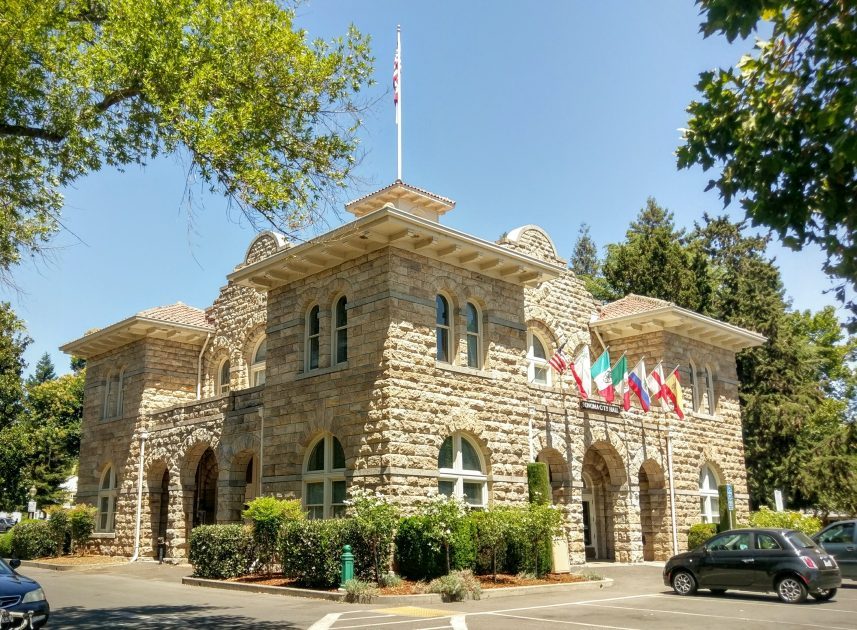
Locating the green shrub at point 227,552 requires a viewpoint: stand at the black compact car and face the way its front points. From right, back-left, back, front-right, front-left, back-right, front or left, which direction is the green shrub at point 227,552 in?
front-left

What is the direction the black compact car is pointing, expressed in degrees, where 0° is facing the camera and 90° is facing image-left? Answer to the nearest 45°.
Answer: approximately 135°

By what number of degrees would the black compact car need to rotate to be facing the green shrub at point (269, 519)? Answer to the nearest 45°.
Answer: approximately 45° to its left

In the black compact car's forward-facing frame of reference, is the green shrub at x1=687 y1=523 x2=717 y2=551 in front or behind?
in front

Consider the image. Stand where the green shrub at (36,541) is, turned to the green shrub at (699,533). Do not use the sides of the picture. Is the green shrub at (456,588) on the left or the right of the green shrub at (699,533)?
right

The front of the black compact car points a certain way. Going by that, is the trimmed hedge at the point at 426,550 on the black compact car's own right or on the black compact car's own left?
on the black compact car's own left

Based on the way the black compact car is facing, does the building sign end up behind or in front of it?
in front

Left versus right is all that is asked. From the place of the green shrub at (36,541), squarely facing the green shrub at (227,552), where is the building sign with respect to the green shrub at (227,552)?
left
